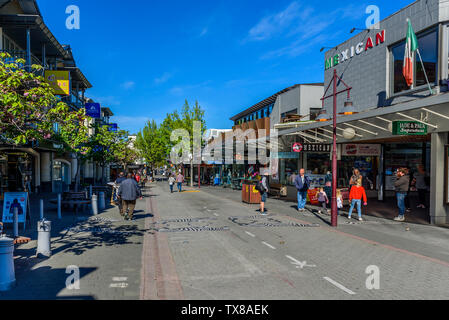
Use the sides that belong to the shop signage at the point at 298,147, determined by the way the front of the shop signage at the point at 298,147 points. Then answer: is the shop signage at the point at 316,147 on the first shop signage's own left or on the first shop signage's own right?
on the first shop signage's own left

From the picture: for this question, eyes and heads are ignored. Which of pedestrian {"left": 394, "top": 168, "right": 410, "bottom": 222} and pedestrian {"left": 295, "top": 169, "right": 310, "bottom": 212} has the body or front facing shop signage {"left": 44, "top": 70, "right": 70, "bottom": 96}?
pedestrian {"left": 394, "top": 168, "right": 410, "bottom": 222}

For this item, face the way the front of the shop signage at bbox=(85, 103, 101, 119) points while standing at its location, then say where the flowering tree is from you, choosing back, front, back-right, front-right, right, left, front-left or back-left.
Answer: front

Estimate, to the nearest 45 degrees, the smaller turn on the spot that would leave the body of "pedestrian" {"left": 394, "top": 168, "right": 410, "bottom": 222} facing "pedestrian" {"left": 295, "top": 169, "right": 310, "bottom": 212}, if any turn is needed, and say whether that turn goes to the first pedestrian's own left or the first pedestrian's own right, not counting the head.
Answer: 0° — they already face them

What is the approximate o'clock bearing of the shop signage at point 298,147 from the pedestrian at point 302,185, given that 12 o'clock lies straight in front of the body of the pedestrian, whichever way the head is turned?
The shop signage is roughly at 6 o'clock from the pedestrian.

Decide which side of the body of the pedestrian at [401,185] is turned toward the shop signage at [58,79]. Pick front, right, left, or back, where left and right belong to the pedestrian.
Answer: front

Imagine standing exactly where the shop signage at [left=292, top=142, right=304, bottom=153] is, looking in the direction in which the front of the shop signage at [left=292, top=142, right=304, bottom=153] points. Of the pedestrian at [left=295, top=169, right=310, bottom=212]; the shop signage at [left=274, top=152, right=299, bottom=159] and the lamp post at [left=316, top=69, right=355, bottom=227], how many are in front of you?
2
